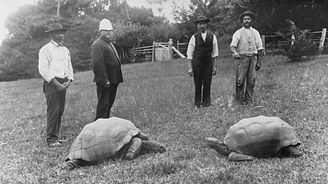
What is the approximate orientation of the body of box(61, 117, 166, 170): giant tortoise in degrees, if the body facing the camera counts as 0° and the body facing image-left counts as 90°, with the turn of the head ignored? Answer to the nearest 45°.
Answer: approximately 270°

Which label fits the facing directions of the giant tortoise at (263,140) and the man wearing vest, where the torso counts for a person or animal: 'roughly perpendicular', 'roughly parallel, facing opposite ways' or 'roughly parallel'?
roughly perpendicular

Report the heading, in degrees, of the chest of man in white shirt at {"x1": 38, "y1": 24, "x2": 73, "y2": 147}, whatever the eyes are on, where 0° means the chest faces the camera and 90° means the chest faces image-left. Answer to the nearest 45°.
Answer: approximately 315°

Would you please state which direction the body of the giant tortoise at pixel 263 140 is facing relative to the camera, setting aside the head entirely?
to the viewer's left
